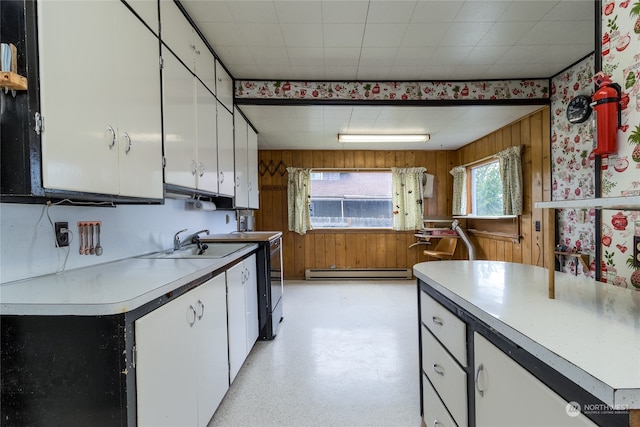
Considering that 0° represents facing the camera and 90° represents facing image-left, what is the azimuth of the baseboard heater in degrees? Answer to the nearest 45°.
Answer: approximately 0°

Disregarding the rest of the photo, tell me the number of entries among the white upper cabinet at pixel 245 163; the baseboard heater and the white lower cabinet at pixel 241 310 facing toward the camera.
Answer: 1

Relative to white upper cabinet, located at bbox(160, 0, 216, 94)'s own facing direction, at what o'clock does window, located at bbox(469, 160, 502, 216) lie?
The window is roughly at 10 o'clock from the white upper cabinet.

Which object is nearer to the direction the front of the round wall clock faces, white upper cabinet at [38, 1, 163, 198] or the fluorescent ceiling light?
the white upper cabinet

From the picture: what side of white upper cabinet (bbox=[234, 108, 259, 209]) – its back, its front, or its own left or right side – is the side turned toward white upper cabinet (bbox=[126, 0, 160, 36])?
right

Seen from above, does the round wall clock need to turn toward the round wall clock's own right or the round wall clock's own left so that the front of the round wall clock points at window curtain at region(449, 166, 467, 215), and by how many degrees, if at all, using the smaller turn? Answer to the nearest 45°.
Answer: approximately 90° to the round wall clock's own right

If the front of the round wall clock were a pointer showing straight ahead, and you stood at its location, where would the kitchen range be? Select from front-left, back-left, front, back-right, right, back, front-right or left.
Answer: front

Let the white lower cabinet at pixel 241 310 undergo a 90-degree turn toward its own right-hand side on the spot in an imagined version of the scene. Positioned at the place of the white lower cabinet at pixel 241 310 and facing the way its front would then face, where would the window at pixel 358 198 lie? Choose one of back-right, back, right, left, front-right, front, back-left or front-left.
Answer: back-left

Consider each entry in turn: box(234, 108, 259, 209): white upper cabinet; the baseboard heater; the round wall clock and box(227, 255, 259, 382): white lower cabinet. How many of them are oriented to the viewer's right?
2

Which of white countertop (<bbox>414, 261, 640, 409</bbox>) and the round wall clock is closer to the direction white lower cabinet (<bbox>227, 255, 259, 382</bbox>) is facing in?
the round wall clock

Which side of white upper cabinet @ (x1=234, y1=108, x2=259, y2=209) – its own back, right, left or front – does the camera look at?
right

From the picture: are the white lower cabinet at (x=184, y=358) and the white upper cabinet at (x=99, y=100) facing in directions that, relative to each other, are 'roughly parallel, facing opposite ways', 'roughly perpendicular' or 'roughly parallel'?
roughly parallel

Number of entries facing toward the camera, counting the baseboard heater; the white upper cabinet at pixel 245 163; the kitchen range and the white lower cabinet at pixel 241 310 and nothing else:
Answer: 1

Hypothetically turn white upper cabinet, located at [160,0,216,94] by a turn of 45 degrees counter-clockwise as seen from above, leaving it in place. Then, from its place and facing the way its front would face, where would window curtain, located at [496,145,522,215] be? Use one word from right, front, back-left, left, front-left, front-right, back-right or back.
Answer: front

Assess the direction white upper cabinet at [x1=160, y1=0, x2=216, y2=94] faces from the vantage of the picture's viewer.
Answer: facing the viewer and to the right of the viewer

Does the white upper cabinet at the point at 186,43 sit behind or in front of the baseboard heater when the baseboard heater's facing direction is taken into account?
in front

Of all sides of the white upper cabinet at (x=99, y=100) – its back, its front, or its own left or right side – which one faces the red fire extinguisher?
front

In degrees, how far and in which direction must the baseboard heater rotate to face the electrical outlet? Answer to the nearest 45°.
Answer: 0° — it already faces it

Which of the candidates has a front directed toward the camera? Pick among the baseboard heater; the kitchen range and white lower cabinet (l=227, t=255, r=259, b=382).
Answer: the baseboard heater

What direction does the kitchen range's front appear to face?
to the viewer's right
